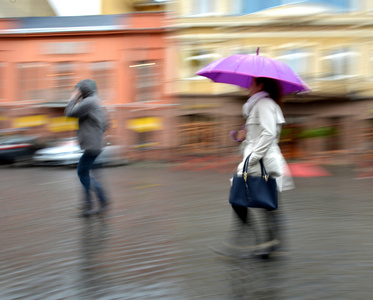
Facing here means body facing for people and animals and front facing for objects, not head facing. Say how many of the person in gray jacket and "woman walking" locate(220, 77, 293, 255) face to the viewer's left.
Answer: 2

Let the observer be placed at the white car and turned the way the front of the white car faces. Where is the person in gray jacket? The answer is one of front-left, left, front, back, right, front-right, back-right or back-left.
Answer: left

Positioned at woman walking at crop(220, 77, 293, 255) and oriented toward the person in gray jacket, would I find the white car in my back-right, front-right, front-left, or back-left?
front-right

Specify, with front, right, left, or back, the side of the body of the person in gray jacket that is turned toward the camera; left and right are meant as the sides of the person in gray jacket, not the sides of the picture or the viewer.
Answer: left

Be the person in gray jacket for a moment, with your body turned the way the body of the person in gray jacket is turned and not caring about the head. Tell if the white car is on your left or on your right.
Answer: on your right

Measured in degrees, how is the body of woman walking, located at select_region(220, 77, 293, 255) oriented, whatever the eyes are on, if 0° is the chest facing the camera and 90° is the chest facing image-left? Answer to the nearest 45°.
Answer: approximately 90°

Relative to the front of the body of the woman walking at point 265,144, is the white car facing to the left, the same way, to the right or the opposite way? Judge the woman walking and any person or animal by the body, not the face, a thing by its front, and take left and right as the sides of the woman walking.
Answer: the same way

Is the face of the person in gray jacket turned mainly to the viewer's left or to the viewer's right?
to the viewer's left

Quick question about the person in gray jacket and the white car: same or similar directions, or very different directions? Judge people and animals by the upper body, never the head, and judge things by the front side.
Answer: same or similar directions

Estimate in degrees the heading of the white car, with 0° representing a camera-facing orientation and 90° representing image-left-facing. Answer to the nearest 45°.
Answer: approximately 90°
